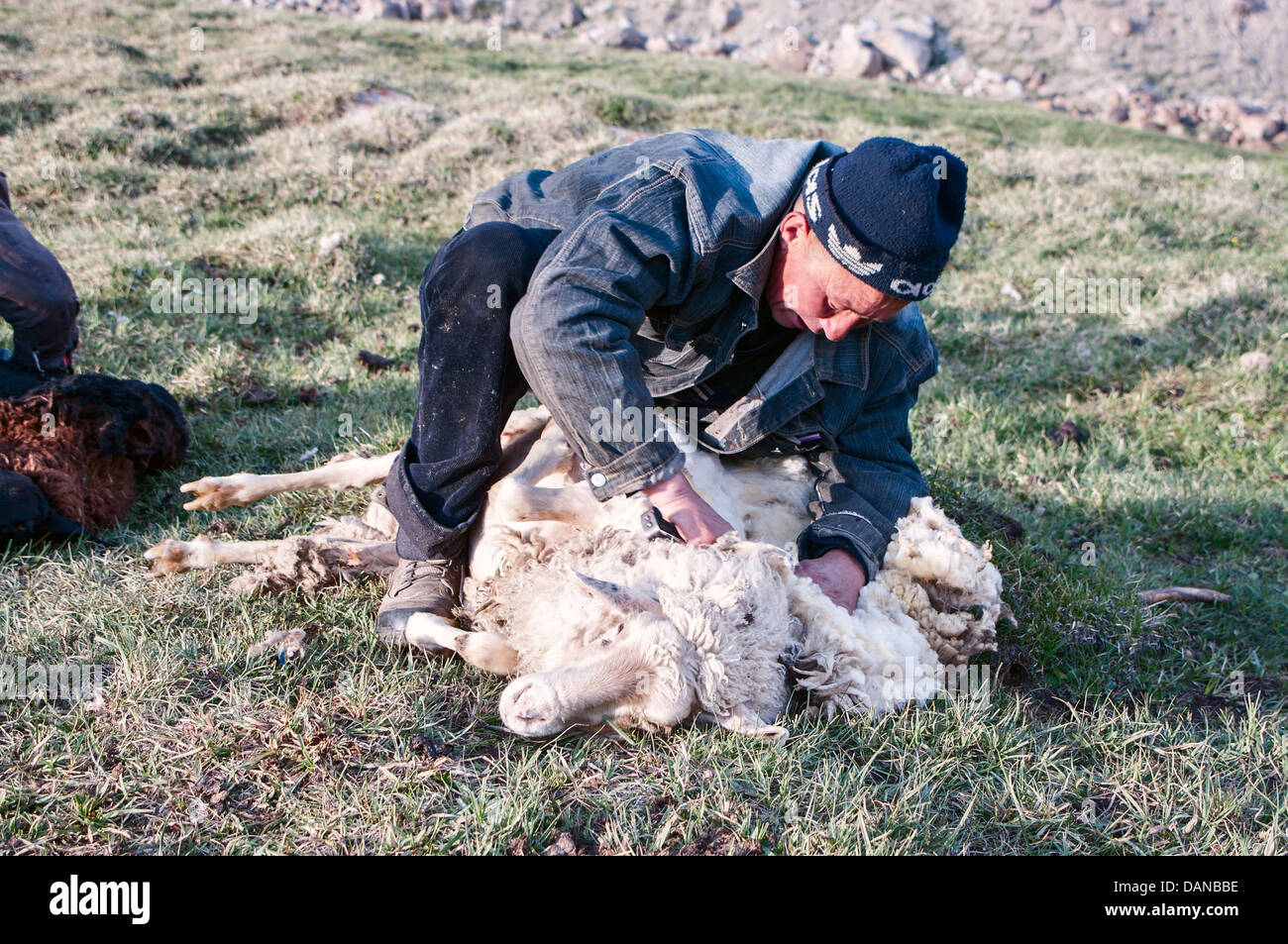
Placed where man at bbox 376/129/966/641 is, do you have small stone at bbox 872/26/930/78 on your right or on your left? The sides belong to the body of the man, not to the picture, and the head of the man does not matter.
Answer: on your left

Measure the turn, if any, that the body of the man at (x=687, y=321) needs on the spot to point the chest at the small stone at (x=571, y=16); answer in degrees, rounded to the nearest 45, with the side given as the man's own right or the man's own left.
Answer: approximately 135° to the man's own left

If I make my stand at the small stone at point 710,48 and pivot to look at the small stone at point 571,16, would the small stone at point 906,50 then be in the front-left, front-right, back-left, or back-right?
back-right

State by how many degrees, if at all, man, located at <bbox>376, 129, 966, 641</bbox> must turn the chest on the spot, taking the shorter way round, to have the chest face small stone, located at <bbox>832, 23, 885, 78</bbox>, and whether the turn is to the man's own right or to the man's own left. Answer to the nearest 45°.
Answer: approximately 135° to the man's own left

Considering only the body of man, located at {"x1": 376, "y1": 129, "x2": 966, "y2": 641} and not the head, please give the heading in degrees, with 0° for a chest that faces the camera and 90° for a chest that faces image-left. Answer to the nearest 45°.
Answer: approximately 315°

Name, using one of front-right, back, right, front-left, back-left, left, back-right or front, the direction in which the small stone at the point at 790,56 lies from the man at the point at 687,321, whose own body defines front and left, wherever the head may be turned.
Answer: back-left

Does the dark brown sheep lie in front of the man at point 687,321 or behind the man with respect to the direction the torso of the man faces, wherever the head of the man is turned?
behind

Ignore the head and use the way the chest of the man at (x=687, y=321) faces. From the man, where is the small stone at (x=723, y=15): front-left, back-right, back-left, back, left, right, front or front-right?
back-left
